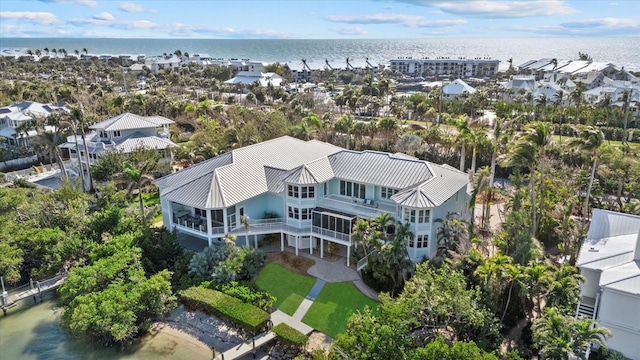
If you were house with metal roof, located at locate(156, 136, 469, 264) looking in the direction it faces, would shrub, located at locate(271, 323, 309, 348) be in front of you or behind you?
in front

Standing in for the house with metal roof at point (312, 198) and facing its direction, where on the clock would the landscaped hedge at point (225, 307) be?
The landscaped hedge is roughly at 1 o'clock from the house with metal roof.

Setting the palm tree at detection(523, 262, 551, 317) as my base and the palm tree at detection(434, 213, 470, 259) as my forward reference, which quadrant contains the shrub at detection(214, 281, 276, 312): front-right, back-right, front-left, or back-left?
front-left

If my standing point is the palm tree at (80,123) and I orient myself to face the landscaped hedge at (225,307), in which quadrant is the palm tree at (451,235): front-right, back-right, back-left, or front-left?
front-left

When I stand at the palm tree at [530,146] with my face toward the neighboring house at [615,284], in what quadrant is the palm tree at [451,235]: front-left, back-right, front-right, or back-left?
front-right

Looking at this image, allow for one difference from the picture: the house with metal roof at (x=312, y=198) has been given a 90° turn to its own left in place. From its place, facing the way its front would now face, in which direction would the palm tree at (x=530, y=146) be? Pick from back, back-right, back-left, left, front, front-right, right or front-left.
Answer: front

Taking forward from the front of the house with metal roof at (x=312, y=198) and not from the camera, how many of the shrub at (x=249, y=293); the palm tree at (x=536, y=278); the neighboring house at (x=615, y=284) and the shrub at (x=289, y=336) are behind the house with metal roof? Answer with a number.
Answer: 0

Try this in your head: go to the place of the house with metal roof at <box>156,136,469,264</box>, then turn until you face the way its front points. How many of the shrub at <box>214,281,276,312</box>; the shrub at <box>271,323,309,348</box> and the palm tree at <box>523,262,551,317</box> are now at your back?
0

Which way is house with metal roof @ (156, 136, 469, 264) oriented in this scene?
toward the camera

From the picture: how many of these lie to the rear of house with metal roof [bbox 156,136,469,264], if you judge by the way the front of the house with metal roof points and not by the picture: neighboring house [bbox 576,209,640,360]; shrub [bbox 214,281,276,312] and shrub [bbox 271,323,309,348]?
0

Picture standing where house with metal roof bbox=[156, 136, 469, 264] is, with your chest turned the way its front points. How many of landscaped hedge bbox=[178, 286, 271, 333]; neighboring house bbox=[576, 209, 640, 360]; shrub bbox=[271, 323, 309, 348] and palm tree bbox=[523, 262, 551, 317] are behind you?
0

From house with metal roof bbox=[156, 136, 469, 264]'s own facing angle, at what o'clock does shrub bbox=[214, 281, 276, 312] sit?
The shrub is roughly at 1 o'clock from the house with metal roof.

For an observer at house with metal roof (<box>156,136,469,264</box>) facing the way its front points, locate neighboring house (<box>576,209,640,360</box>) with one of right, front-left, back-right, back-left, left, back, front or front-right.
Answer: front-left

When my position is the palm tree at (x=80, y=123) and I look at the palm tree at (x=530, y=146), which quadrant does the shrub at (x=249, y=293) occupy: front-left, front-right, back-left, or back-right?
front-right
